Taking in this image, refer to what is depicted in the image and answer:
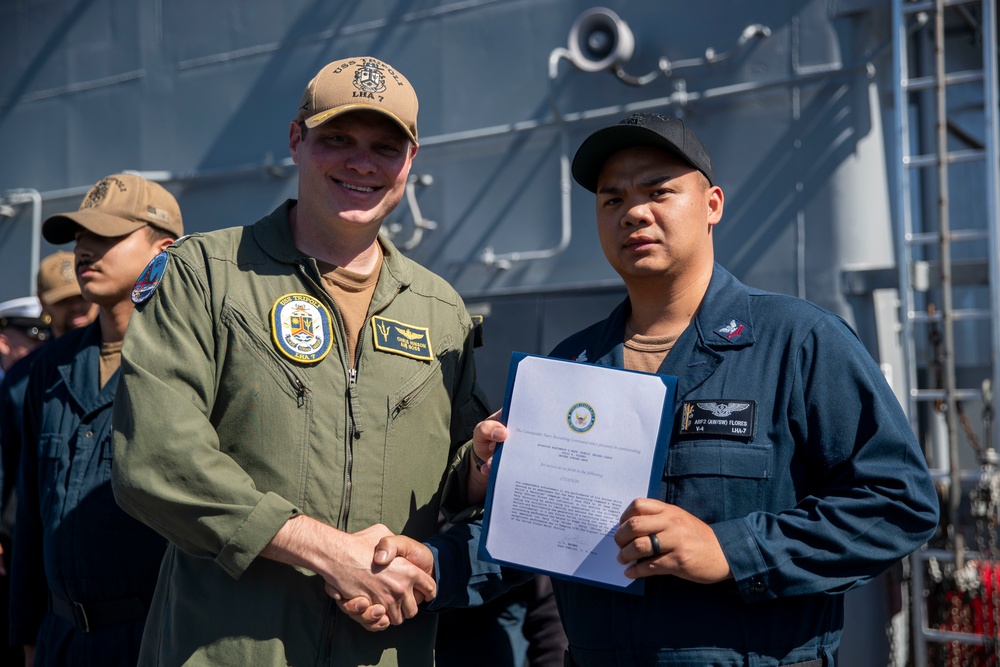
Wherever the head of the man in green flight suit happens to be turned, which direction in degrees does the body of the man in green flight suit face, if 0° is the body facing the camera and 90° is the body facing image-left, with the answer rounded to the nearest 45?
approximately 315°

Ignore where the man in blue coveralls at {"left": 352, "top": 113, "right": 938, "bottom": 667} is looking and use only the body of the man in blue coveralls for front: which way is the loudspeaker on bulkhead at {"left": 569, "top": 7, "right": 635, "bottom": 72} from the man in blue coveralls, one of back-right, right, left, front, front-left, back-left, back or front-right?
back-right

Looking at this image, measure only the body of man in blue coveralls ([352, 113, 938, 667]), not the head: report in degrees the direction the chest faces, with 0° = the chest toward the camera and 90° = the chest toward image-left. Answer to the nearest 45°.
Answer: approximately 45°

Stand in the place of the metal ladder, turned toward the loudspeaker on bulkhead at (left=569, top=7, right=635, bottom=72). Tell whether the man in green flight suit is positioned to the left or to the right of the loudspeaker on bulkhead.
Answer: left

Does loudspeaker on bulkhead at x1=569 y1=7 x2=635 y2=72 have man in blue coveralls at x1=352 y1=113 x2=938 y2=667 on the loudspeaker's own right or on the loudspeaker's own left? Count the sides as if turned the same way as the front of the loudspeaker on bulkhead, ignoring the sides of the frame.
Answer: on the loudspeaker's own left

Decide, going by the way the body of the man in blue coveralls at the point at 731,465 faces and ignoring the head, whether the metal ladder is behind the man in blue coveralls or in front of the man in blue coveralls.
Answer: behind

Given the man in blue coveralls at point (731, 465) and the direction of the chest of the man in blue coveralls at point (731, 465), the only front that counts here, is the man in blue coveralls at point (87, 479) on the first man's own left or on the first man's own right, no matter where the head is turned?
on the first man's own right

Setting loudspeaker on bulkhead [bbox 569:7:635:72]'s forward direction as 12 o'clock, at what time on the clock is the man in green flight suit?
The man in green flight suit is roughly at 11 o'clock from the loudspeaker on bulkhead.
